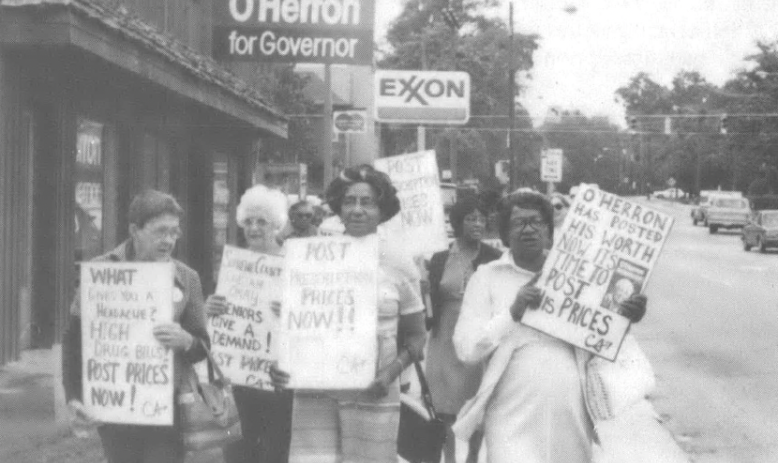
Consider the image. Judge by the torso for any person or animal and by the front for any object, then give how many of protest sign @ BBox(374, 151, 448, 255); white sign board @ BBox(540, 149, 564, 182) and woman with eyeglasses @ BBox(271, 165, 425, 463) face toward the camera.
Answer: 3

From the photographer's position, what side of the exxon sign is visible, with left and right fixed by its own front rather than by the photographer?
front

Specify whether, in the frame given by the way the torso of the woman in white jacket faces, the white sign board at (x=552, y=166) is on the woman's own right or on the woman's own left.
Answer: on the woman's own left

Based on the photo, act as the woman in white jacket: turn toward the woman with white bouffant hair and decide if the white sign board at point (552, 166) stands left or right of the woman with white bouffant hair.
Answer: right

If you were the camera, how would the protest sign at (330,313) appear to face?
facing the viewer

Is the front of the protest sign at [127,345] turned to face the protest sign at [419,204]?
no

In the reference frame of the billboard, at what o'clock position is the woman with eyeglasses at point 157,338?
The woman with eyeglasses is roughly at 12 o'clock from the billboard.

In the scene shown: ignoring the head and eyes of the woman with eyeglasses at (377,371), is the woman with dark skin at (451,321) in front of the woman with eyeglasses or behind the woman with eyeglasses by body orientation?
behind

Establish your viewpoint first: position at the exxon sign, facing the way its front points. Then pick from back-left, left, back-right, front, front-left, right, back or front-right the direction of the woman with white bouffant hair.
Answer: front

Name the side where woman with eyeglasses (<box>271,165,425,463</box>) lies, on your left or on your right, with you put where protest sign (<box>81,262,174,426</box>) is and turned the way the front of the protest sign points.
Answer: on your left

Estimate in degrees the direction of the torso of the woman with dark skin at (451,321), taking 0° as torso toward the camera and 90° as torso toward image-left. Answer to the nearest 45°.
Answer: approximately 315°

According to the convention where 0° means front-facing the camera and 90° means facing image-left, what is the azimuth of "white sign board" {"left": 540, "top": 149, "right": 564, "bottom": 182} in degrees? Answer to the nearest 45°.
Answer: approximately 0°

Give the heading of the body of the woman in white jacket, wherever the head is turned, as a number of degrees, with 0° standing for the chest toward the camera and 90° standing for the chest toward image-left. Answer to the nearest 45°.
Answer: approximately 315°

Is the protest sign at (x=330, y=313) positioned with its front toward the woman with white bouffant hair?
no

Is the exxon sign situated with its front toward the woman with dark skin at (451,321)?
yes

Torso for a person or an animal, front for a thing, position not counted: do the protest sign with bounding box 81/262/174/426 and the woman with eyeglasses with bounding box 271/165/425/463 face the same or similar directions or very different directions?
same or similar directions
